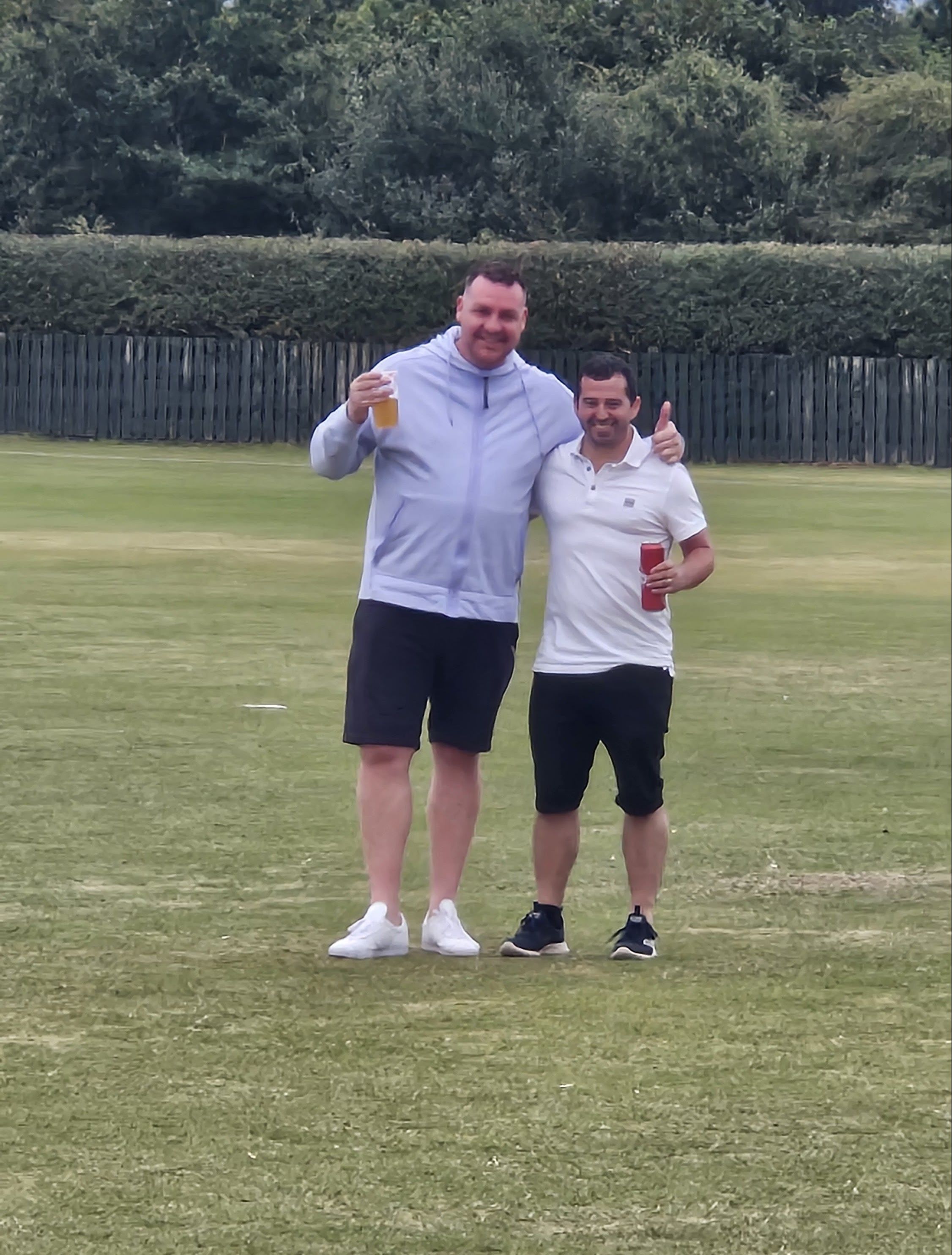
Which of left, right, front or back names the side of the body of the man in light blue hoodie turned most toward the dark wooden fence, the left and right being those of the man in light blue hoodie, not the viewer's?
back

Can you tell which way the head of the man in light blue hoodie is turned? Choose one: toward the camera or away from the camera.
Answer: toward the camera

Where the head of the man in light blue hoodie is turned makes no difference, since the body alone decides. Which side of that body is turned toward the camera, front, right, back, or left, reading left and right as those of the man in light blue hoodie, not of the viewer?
front

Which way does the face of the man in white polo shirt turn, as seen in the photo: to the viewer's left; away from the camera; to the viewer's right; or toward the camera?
toward the camera

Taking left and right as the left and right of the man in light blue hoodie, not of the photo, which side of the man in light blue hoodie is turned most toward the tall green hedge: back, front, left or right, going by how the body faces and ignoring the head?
back
